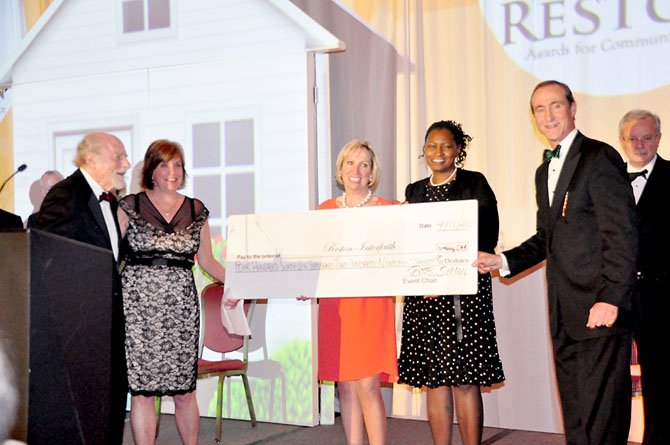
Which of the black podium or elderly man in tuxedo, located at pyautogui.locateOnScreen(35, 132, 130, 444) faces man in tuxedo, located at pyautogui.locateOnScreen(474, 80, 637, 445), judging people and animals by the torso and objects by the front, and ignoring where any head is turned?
the elderly man in tuxedo

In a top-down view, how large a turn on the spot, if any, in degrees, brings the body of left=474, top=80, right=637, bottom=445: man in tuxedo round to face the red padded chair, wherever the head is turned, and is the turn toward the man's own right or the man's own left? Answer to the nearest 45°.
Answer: approximately 90° to the man's own right

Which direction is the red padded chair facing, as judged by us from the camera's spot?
facing the viewer and to the left of the viewer

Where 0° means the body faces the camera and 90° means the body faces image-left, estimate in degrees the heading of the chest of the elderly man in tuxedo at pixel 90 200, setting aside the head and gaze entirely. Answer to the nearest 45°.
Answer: approximately 315°

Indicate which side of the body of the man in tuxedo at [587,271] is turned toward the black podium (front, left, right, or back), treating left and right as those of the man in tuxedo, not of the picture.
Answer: front

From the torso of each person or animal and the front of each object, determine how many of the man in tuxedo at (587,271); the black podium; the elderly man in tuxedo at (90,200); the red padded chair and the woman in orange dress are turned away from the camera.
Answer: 0

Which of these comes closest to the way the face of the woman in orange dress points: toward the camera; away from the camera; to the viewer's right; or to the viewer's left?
toward the camera

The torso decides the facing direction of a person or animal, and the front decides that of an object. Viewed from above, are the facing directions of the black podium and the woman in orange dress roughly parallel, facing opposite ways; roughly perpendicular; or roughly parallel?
roughly parallel

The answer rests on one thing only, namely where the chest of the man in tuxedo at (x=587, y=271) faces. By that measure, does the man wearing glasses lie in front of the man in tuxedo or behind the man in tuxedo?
behind

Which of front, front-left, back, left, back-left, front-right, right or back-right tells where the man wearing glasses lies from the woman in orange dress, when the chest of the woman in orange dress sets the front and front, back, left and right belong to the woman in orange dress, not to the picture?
left

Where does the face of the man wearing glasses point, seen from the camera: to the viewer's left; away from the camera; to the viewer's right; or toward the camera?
toward the camera

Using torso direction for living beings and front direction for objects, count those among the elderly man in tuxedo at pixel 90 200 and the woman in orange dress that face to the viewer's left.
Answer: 0

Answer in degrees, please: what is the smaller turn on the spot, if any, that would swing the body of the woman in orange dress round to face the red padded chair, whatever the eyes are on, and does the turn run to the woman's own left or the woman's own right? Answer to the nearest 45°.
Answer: approximately 135° to the woman's own right

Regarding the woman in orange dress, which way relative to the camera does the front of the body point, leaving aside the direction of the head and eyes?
toward the camera
